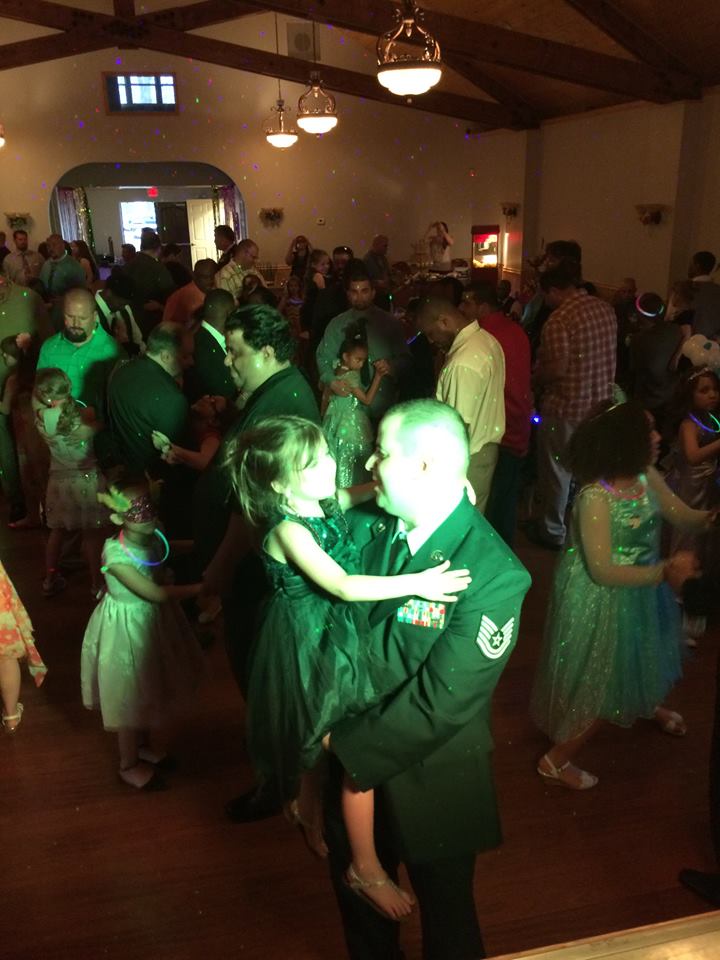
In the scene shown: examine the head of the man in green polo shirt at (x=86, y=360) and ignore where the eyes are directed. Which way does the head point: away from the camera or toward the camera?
toward the camera

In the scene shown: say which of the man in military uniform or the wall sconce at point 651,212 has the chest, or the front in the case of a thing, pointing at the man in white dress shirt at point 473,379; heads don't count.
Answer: the wall sconce

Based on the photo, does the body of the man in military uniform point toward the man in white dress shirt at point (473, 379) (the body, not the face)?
no

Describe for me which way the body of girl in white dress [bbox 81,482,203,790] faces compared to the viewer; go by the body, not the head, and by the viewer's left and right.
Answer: facing the viewer and to the right of the viewer

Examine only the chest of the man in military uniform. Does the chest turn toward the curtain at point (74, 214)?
no

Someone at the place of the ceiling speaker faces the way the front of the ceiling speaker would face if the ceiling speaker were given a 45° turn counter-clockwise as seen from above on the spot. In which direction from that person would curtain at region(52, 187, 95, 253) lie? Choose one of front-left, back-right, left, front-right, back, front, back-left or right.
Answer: back-right

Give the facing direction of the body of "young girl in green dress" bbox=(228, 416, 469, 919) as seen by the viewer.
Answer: to the viewer's right

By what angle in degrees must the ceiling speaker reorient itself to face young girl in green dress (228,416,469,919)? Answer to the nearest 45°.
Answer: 0° — it already faces them

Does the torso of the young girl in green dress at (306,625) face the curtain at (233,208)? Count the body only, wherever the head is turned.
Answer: no

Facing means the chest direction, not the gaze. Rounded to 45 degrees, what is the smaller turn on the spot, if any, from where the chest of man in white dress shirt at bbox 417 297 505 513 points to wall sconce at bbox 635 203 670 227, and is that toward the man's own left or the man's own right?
approximately 90° to the man's own right

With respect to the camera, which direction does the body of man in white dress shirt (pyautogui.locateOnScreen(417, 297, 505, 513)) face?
to the viewer's left

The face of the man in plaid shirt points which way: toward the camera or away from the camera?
away from the camera

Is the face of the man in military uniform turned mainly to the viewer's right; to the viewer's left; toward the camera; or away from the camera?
to the viewer's left

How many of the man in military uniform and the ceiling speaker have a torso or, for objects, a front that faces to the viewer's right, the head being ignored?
0

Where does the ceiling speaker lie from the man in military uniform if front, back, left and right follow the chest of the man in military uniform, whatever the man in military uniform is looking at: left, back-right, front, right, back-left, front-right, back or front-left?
back-right

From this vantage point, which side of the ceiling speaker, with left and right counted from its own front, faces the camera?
front
